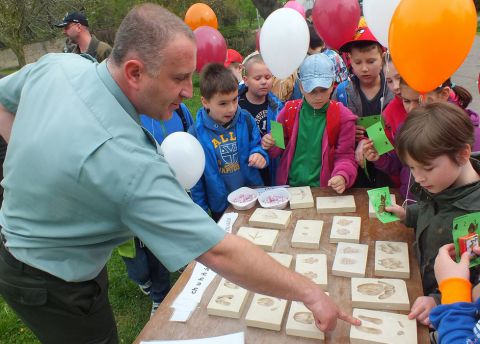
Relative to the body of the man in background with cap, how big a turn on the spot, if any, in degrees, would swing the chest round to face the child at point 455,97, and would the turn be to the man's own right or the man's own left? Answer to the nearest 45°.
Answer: approximately 90° to the man's own left

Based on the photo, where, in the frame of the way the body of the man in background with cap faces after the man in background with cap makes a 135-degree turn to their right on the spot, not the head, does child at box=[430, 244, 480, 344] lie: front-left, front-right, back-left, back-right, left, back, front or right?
back-right

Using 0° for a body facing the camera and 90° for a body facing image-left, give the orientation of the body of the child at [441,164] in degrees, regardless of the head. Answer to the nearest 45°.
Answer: approximately 45°

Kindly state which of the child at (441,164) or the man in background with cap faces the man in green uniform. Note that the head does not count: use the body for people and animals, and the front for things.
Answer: the child

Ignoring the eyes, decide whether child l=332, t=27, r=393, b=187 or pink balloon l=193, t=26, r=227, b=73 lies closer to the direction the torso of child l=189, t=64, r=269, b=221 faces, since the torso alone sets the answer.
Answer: the child

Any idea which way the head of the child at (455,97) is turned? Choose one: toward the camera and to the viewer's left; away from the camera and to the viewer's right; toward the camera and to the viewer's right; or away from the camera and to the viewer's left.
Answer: toward the camera and to the viewer's left

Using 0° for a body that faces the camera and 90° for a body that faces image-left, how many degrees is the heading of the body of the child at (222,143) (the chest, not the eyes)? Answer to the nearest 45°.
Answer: approximately 315°

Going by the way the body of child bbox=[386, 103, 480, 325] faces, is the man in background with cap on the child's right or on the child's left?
on the child's right

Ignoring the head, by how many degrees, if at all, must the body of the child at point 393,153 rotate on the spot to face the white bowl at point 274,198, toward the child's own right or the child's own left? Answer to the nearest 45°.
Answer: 0° — they already face it
